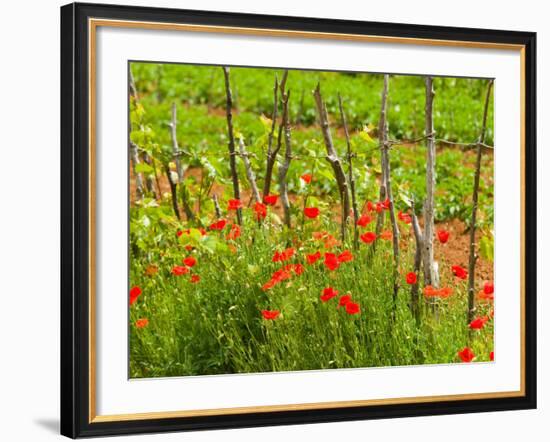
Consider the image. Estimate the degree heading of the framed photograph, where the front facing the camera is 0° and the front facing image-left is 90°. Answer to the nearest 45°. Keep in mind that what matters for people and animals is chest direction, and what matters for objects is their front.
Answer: approximately 315°
